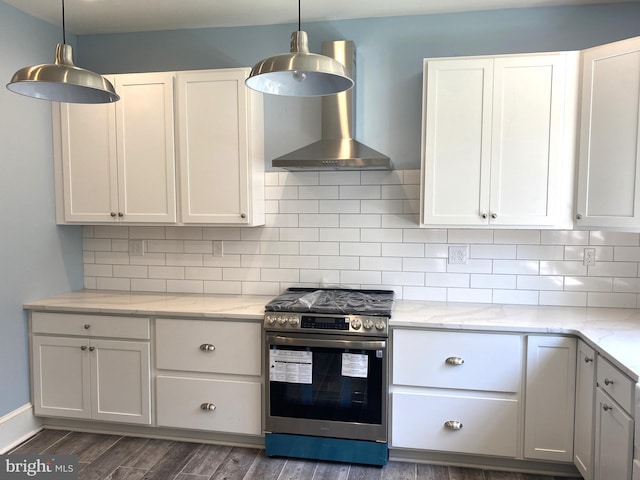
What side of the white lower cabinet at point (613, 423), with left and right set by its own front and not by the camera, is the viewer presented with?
left

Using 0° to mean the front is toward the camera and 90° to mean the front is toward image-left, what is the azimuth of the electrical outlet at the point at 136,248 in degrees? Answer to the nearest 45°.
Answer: approximately 0°

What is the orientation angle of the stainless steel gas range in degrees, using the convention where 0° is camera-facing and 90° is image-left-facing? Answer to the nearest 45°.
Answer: approximately 0°

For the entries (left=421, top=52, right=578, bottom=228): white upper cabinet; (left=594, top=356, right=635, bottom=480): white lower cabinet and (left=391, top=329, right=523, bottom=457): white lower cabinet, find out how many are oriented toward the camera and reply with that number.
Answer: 2

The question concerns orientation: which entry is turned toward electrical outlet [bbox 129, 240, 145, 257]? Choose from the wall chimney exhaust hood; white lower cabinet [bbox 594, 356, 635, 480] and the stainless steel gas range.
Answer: the white lower cabinet

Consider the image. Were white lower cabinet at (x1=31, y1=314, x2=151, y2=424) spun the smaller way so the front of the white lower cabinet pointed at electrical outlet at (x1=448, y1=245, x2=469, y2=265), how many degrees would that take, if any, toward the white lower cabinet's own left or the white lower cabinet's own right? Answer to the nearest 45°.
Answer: approximately 45° to the white lower cabinet's own left

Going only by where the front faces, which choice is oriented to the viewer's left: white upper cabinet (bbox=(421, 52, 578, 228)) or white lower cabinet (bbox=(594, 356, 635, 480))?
the white lower cabinet
